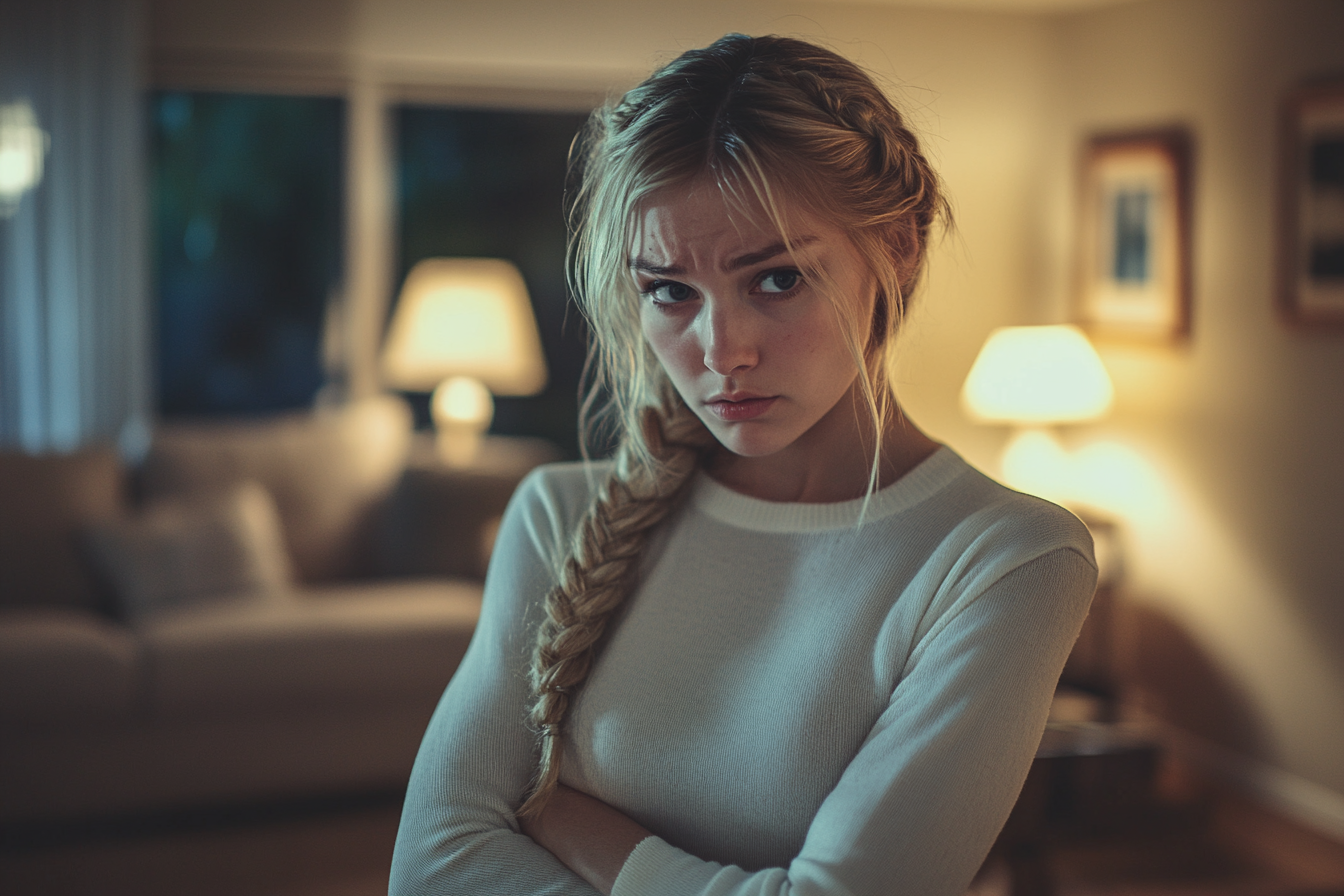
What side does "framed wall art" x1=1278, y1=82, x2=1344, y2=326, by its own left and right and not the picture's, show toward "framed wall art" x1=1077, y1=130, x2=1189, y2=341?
right

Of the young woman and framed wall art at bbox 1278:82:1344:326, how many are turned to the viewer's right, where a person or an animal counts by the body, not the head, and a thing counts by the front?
0

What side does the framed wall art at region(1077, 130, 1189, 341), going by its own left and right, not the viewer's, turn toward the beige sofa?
front

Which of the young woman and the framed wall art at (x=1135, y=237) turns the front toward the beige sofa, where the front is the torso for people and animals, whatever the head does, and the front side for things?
the framed wall art

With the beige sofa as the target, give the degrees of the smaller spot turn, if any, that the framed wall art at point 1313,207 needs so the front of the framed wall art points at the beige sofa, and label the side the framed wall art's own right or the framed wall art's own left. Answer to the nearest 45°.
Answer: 0° — it already faces it

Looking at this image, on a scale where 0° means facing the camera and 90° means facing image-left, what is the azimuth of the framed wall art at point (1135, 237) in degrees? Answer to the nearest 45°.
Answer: approximately 45°

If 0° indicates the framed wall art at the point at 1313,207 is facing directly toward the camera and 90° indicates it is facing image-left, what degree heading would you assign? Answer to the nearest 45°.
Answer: approximately 45°

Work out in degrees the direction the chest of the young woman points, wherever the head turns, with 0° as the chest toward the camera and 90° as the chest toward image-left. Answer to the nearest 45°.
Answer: approximately 45°

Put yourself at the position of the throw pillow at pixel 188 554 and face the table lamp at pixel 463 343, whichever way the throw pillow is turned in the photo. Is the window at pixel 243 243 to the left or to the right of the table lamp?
left

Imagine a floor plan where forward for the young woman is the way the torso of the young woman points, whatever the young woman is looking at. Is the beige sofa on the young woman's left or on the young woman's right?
on the young woman's right

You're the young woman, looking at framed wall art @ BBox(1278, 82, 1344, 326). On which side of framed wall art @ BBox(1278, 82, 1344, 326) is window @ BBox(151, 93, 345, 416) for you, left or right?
left
